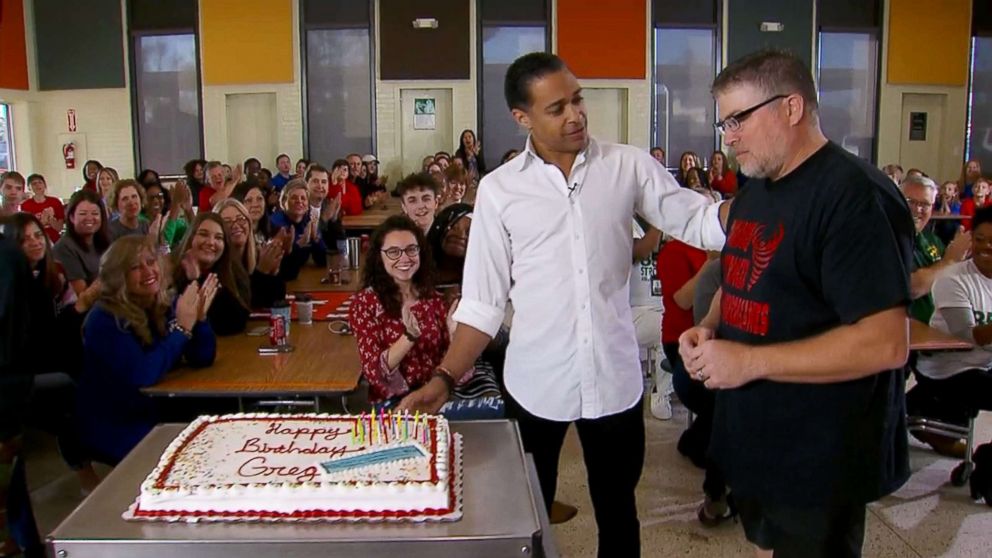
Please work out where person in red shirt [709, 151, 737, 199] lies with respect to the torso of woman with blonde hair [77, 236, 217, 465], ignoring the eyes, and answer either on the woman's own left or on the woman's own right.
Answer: on the woman's own left

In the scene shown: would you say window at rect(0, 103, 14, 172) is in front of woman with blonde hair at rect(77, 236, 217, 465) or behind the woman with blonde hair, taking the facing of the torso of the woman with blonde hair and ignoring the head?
behind

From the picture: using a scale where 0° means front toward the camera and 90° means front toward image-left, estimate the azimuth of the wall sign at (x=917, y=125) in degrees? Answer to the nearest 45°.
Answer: approximately 0°

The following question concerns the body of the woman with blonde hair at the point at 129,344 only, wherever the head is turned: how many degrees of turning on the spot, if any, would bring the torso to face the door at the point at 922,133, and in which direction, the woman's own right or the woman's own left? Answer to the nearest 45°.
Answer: approximately 90° to the woman's own left

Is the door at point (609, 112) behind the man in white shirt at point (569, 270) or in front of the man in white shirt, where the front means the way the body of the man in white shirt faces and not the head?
behind

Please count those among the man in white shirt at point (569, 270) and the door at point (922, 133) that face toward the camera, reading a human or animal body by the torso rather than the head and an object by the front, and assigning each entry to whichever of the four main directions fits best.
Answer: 2

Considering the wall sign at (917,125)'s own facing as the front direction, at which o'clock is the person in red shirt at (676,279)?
The person in red shirt is roughly at 12 o'clock from the wall sign.

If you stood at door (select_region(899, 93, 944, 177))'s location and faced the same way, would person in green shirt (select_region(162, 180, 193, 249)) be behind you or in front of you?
in front

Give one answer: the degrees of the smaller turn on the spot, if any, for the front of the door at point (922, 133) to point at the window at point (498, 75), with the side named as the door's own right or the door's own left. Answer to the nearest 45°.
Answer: approximately 45° to the door's own right

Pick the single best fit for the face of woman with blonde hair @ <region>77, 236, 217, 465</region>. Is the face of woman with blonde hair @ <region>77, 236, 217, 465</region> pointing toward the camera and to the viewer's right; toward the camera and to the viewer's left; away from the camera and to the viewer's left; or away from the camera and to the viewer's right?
toward the camera and to the viewer's right

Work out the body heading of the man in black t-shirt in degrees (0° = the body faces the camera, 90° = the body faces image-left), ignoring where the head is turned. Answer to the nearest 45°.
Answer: approximately 45°

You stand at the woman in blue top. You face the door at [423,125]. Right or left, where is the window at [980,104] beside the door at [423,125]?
right

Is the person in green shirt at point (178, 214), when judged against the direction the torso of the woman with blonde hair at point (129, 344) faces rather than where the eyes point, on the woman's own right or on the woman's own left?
on the woman's own left
